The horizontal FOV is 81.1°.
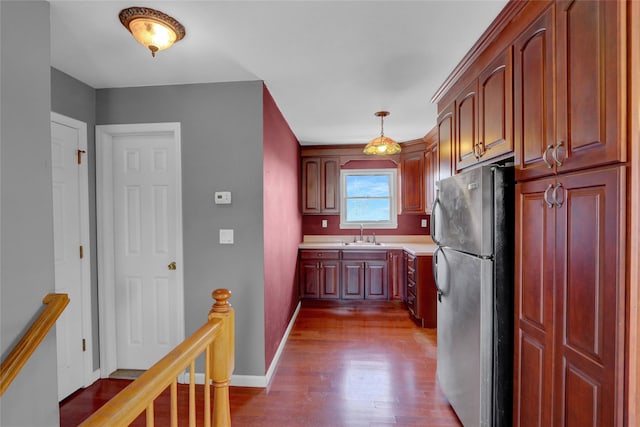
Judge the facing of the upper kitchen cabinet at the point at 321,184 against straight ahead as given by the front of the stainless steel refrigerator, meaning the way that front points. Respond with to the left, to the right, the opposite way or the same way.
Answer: to the left

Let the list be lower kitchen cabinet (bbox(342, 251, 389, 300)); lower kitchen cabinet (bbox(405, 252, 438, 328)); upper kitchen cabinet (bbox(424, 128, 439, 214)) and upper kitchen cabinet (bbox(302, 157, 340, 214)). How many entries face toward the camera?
2

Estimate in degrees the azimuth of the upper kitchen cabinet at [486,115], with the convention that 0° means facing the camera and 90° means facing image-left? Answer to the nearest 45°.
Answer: approximately 45°

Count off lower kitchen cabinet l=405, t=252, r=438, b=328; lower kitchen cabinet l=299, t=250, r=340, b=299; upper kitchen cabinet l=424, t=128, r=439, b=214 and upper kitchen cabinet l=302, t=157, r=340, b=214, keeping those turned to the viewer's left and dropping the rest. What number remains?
2

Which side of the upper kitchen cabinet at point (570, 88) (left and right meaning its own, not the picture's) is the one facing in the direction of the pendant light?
right

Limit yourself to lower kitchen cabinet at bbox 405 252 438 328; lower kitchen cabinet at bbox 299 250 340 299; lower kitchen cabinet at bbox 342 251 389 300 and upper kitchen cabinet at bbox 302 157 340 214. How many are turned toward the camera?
3

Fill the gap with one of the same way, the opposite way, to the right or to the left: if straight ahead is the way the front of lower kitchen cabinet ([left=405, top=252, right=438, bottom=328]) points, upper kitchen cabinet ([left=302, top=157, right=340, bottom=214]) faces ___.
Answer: to the left

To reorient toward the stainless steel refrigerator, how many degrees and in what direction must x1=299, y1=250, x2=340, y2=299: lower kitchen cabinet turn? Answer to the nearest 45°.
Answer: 0° — it already faces it

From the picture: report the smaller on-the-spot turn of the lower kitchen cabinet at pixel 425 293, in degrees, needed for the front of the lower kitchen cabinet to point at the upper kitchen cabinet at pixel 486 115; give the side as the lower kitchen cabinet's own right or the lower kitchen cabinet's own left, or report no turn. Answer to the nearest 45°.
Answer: approximately 90° to the lower kitchen cabinet's own left

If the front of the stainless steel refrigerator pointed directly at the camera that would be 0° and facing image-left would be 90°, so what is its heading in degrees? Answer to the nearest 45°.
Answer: approximately 45°
